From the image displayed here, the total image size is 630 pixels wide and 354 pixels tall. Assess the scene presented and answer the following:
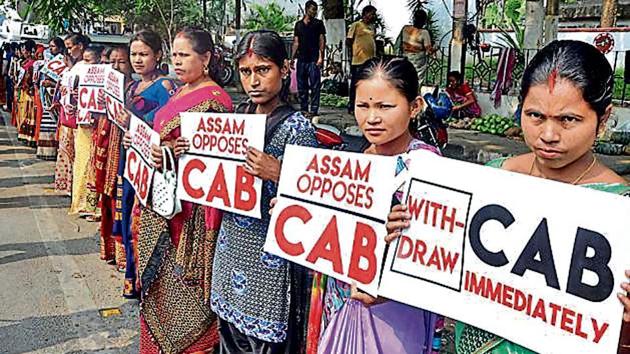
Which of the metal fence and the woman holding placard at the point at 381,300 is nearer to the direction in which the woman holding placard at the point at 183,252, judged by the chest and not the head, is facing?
the woman holding placard

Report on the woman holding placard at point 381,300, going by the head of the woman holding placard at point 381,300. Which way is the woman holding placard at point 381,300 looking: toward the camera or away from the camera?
toward the camera

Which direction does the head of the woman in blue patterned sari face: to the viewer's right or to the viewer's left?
to the viewer's left

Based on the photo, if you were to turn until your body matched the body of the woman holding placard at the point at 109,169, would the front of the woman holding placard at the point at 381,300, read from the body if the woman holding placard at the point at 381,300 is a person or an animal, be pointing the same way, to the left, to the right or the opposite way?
the same way

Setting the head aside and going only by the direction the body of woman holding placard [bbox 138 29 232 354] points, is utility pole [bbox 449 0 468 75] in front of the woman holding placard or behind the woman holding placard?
behind

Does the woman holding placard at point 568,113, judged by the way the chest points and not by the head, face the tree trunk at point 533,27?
no

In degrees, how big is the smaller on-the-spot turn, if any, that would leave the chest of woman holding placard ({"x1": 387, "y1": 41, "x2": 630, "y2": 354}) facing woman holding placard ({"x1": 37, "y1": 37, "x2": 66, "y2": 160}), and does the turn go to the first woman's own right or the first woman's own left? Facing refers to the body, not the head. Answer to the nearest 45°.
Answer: approximately 90° to the first woman's own right

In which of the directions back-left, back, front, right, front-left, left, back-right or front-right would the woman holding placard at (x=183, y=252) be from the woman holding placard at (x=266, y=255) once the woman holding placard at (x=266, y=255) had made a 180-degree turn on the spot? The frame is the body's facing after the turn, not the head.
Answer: left

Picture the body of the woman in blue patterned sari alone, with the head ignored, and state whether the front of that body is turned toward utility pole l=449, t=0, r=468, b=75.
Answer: no

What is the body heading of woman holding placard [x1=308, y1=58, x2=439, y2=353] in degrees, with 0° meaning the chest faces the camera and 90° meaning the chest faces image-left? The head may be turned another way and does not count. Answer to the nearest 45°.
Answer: approximately 45°

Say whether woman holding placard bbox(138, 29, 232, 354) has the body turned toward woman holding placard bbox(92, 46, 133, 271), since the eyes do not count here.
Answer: no

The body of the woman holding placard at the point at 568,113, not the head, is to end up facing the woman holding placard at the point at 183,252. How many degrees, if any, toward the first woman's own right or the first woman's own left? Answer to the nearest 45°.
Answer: approximately 90° to the first woman's own right

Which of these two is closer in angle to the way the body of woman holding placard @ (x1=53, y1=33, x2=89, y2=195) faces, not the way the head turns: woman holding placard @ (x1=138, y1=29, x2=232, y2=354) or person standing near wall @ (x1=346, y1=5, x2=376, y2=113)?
the woman holding placard

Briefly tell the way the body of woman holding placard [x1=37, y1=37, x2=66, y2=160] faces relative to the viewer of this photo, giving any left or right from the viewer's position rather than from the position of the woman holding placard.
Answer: facing the viewer and to the left of the viewer

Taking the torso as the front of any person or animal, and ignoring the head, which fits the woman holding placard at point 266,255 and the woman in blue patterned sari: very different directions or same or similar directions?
same or similar directions

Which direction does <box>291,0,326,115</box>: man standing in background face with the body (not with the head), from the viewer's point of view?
toward the camera

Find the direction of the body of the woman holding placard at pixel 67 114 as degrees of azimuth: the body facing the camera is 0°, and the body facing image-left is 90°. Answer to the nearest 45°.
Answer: approximately 45°
